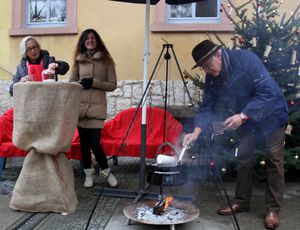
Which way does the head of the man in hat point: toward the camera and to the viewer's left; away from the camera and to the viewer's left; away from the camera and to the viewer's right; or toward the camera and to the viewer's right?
toward the camera and to the viewer's left

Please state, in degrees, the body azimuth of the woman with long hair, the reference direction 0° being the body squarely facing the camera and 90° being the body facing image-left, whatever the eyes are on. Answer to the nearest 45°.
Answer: approximately 0°

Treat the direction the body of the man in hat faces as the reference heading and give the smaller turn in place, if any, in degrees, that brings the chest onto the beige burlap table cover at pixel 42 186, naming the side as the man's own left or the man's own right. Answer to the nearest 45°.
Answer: approximately 45° to the man's own right

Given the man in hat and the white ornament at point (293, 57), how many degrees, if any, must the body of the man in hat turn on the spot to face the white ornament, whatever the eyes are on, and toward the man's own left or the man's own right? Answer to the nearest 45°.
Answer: approximately 135° to the man's own right

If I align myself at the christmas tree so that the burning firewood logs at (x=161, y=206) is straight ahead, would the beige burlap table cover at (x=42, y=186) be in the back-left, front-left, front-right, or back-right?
front-right

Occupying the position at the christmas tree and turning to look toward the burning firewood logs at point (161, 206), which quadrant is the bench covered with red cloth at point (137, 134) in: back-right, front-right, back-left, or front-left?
front-right

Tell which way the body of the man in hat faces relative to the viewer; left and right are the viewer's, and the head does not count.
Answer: facing the viewer and to the left of the viewer

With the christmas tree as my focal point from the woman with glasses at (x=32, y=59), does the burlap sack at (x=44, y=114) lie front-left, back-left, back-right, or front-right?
front-right

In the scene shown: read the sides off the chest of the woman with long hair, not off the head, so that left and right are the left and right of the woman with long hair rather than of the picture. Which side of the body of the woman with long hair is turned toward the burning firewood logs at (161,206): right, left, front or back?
front

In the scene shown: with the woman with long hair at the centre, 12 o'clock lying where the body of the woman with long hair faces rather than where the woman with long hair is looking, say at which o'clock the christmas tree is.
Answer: The christmas tree is roughly at 9 o'clock from the woman with long hair.

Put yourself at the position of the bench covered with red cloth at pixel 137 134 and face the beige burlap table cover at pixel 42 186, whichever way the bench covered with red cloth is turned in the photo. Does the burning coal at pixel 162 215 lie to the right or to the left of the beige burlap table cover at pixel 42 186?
left

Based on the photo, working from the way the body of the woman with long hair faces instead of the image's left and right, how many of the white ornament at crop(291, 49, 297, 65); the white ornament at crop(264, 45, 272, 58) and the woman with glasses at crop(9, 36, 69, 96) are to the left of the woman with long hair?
2

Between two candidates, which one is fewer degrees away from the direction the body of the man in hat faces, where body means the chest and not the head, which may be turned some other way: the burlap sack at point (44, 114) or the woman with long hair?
the burlap sack

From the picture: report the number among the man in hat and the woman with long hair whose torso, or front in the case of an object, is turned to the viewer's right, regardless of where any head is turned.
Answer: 0

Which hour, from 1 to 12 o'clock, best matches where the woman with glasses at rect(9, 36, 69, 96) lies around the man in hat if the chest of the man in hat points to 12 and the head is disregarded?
The woman with glasses is roughly at 2 o'clock from the man in hat.
